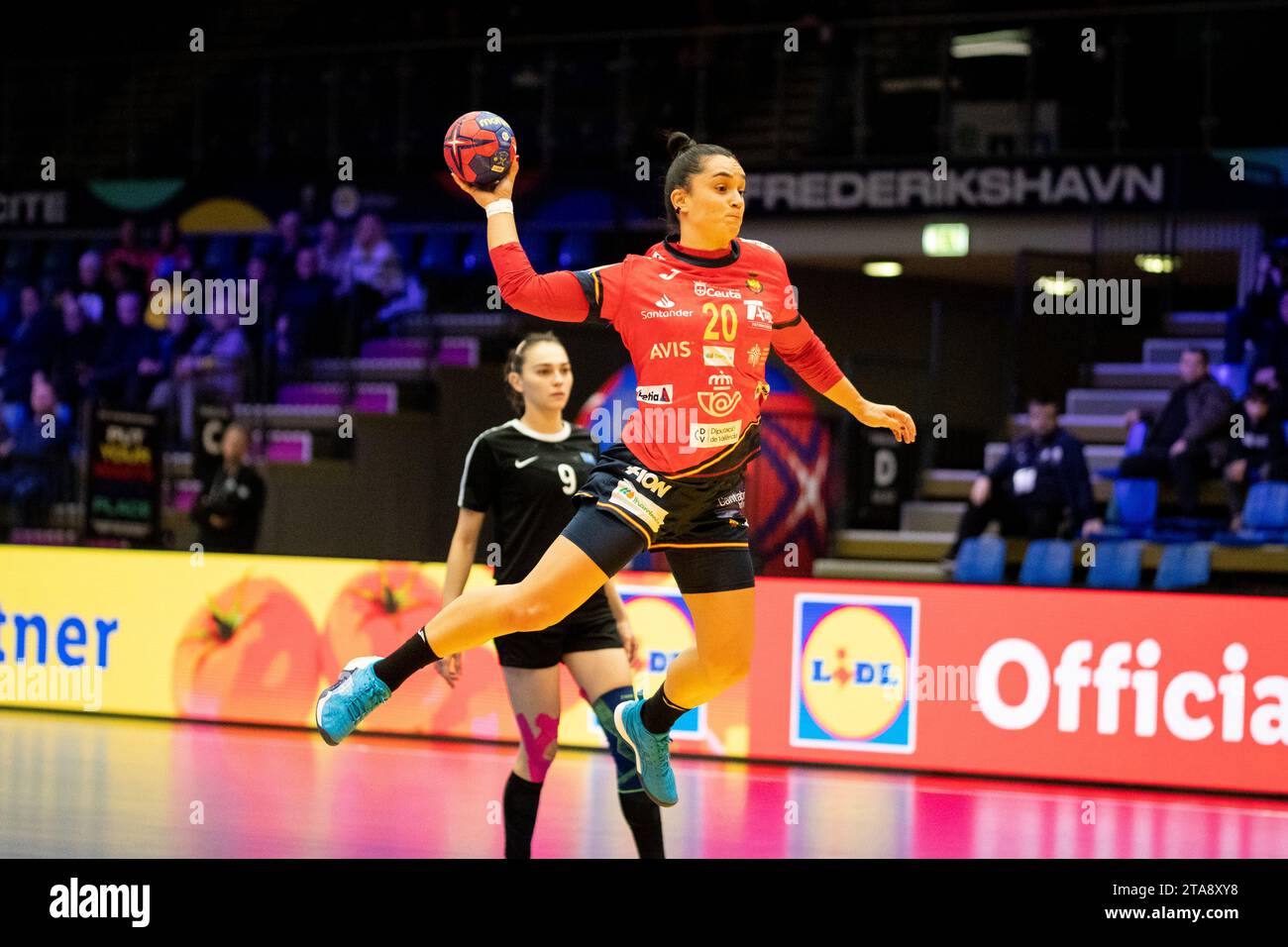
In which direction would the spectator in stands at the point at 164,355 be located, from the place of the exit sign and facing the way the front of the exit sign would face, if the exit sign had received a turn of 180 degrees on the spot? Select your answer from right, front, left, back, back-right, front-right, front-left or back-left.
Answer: left

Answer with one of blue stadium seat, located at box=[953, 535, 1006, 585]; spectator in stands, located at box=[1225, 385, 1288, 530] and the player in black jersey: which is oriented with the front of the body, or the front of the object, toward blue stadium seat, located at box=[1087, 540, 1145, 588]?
the spectator in stands

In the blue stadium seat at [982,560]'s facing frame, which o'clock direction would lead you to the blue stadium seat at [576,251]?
the blue stadium seat at [576,251] is roughly at 3 o'clock from the blue stadium seat at [982,560].

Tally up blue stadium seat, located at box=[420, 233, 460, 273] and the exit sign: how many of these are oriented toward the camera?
2

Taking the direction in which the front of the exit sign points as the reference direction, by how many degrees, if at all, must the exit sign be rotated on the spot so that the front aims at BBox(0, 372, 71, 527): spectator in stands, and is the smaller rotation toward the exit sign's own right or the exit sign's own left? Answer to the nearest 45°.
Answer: approximately 90° to the exit sign's own right

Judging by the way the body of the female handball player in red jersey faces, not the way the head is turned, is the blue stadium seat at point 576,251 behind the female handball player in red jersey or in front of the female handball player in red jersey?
behind

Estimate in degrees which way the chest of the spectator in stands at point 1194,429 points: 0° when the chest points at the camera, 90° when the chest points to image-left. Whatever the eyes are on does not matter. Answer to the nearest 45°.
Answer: approximately 45°
